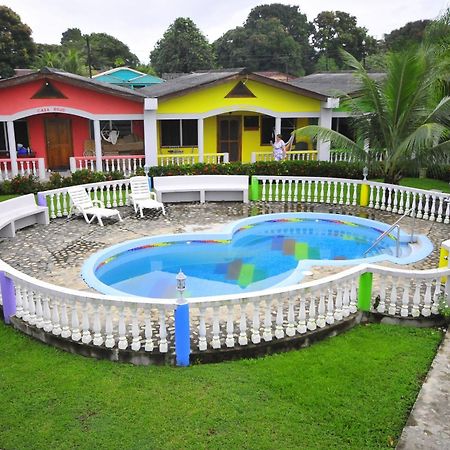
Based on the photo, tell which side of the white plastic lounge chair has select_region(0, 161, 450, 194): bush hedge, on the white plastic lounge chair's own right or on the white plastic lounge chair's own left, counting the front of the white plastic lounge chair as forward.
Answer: on the white plastic lounge chair's own left

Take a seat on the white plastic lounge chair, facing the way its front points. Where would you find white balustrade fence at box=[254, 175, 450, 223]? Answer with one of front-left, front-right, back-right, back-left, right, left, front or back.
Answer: front-left

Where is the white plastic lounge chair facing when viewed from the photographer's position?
facing the viewer and to the right of the viewer

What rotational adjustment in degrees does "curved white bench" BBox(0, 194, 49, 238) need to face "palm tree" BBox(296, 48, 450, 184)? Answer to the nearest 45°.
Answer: approximately 45° to its left

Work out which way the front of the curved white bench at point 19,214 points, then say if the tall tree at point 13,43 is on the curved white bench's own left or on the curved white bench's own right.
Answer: on the curved white bench's own left

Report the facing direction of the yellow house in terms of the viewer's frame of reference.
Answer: facing the viewer

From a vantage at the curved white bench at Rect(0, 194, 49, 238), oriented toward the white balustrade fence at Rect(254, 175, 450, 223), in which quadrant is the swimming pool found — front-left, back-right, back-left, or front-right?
front-right

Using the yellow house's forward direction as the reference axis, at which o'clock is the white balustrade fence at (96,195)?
The white balustrade fence is roughly at 1 o'clock from the yellow house.

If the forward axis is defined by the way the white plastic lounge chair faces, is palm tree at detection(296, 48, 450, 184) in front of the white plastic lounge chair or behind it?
in front

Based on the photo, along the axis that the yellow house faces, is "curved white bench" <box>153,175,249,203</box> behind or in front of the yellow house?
in front

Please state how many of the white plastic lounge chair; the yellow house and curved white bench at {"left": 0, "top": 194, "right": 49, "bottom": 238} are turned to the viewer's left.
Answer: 0

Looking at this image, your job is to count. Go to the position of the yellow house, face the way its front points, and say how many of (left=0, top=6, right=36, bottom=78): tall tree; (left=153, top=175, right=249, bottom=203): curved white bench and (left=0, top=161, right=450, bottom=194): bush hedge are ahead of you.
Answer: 2

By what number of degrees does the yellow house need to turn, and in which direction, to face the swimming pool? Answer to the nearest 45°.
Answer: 0° — it already faces it

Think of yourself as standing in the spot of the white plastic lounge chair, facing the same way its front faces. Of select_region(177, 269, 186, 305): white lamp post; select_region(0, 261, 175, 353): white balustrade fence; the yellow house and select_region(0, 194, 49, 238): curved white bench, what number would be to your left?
1

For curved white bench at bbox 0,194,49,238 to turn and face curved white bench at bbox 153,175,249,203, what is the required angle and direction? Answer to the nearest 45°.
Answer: approximately 45° to its left

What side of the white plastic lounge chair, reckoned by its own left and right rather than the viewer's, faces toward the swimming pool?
front

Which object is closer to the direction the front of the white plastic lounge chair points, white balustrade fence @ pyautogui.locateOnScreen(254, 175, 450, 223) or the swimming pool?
the swimming pool

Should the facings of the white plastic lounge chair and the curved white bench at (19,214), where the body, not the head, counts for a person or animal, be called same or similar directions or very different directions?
same or similar directions

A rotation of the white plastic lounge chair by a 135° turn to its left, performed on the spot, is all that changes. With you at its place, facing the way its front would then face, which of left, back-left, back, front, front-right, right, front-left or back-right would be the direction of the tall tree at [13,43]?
front
